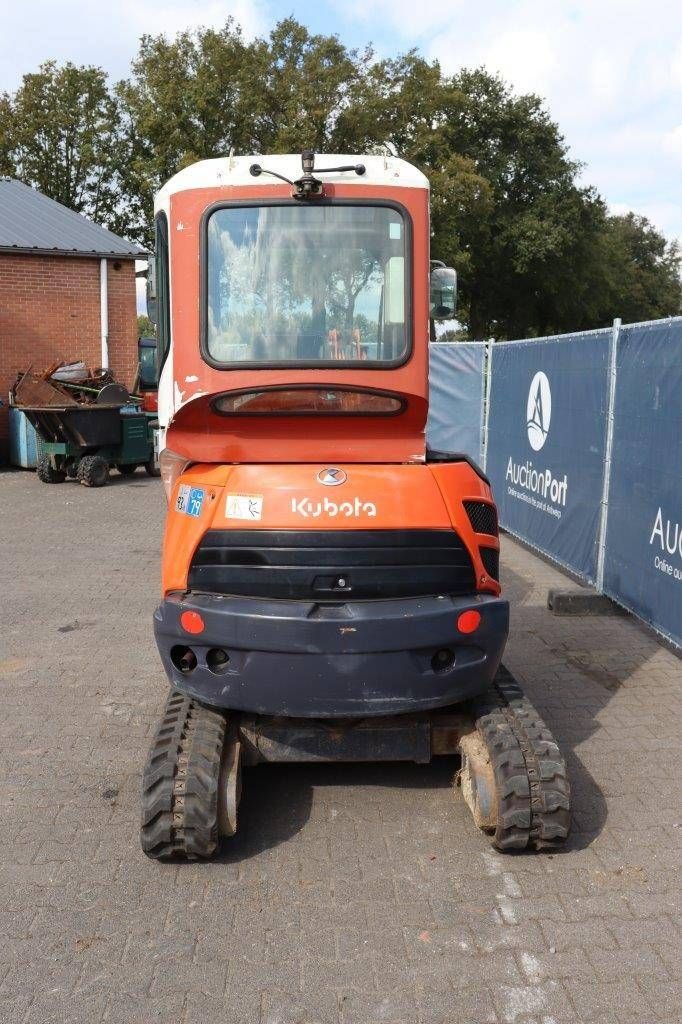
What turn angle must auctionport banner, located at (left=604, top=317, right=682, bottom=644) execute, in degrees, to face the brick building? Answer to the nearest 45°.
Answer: approximately 90° to its right

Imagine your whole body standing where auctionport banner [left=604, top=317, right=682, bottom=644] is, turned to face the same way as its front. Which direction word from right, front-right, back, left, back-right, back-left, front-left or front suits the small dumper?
right

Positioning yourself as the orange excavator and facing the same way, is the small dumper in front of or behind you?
in front

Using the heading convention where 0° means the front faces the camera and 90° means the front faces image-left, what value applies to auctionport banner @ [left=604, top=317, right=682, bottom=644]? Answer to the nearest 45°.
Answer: approximately 45°

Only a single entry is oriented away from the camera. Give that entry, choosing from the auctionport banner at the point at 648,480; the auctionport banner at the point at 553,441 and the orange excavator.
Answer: the orange excavator

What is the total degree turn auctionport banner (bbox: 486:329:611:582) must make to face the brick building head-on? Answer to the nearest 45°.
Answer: approximately 90° to its right

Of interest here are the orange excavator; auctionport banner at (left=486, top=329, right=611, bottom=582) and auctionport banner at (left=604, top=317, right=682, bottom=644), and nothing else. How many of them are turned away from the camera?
1

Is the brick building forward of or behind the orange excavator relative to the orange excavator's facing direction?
forward

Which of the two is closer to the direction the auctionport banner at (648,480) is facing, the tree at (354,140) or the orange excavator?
the orange excavator

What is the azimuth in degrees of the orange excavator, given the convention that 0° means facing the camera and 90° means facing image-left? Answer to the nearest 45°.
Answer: approximately 180°

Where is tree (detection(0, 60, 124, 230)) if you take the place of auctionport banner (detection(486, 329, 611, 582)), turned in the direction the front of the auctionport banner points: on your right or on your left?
on your right

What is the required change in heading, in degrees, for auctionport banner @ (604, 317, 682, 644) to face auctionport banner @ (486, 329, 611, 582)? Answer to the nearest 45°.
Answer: approximately 135° to its right

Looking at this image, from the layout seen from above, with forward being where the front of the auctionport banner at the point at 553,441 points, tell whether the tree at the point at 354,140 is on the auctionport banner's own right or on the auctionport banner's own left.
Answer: on the auctionport banner's own right

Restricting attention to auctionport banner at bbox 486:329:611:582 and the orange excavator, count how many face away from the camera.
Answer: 1

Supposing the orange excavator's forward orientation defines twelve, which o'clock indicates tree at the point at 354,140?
The tree is roughly at 12 o'clock from the orange excavator.

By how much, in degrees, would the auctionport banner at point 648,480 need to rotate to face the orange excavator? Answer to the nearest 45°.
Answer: approximately 45° to its left

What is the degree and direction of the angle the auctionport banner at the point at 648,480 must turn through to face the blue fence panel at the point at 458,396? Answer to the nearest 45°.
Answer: approximately 90° to its right

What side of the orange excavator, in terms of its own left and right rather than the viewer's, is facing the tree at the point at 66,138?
front

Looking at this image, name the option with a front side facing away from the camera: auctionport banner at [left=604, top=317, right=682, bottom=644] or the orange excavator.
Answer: the orange excavator
